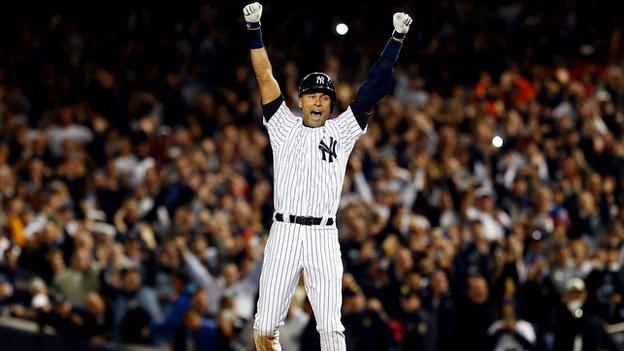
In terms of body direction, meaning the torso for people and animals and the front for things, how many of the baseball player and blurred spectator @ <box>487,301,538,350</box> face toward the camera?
2

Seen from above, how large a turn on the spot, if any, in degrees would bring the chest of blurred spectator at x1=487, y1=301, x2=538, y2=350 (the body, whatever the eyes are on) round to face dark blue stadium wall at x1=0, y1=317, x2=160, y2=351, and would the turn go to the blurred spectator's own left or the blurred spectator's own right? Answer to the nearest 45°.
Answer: approximately 90° to the blurred spectator's own right

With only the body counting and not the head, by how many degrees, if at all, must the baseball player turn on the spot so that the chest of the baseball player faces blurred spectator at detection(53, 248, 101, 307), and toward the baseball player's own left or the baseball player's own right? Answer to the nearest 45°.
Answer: approximately 135° to the baseball player's own right

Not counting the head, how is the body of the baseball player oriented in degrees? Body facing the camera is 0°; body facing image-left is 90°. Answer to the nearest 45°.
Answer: approximately 0°

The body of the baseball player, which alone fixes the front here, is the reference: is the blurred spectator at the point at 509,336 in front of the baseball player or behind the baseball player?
behind

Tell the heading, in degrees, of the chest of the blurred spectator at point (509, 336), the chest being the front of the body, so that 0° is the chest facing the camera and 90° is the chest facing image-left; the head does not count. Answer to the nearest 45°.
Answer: approximately 0°

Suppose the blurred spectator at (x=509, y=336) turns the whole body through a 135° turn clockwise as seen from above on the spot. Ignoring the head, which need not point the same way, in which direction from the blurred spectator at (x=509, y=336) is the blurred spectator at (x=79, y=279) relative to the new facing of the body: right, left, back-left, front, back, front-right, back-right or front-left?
front-left
